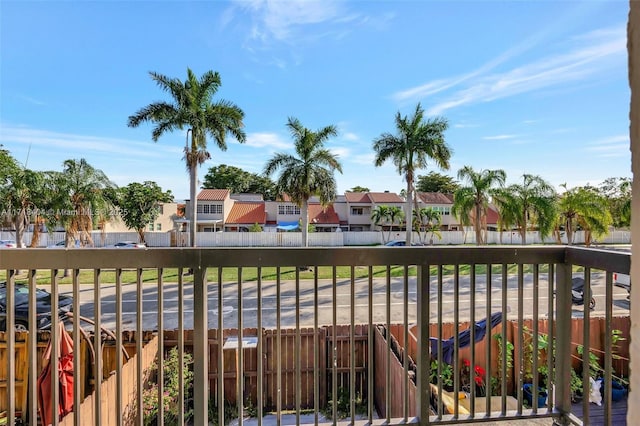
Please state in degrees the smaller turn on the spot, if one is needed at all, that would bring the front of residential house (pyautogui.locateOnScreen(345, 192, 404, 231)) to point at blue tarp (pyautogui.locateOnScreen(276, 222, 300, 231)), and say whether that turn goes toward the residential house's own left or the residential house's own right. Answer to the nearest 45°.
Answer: approximately 45° to the residential house's own right

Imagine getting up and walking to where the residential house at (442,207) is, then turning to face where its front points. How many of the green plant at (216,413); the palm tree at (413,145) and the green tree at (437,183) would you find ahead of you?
2

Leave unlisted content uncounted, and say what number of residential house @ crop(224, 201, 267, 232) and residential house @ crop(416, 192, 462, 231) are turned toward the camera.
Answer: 2

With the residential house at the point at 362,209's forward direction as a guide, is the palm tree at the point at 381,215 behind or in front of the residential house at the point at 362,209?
in front

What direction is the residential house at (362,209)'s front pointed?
toward the camera

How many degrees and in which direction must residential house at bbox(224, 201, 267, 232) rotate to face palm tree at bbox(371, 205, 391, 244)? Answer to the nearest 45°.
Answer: approximately 90° to its left

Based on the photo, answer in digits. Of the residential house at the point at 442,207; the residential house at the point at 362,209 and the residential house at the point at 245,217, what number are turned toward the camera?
3

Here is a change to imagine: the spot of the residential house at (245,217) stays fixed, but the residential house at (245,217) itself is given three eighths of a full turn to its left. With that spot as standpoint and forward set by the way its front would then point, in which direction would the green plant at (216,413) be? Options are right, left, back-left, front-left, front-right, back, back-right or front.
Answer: back-right

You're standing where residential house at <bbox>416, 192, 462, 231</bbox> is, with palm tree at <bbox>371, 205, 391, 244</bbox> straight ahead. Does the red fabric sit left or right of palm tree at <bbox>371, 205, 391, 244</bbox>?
left

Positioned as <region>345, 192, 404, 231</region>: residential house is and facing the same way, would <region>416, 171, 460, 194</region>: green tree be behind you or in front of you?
behind

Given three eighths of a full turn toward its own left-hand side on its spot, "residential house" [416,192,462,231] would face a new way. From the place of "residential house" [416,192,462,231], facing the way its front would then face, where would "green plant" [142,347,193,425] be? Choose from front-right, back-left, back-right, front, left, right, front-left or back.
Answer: back-right

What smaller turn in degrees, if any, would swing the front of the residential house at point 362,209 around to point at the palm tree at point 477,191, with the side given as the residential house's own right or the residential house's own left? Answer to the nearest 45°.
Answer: approximately 45° to the residential house's own left

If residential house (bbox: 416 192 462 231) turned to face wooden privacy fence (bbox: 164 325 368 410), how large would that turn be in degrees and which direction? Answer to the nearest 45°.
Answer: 0° — it already faces it

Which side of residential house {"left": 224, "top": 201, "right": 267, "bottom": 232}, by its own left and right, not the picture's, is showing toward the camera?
front

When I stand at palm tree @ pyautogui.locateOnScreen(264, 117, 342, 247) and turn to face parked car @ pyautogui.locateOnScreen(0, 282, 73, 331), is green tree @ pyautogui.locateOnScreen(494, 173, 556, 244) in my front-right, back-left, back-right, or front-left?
back-left

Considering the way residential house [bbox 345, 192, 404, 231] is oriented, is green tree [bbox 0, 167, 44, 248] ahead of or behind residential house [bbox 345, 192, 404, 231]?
ahead

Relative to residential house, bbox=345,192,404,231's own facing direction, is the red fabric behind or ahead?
ahead
